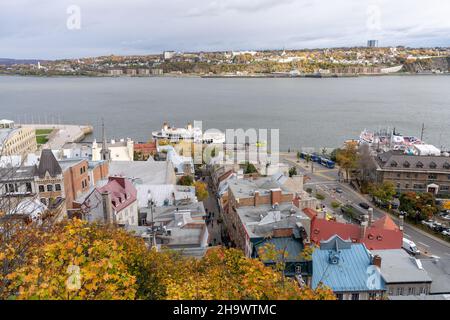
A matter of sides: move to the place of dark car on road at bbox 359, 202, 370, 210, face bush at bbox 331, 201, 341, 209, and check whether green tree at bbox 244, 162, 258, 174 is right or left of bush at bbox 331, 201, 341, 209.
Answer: right

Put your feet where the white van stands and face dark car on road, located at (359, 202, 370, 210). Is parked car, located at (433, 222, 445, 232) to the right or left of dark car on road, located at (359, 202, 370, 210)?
right

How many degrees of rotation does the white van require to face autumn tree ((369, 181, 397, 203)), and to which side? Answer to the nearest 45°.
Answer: approximately 135° to its left

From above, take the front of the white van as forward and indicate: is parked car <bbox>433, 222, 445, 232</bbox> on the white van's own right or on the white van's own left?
on the white van's own left

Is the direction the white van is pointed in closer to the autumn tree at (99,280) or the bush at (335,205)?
the autumn tree

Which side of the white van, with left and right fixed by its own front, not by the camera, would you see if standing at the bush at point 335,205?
back

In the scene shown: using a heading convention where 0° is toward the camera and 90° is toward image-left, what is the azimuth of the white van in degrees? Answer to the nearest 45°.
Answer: approximately 315°

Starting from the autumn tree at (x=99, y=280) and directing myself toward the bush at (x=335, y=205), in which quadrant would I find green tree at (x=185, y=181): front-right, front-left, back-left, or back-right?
front-left
